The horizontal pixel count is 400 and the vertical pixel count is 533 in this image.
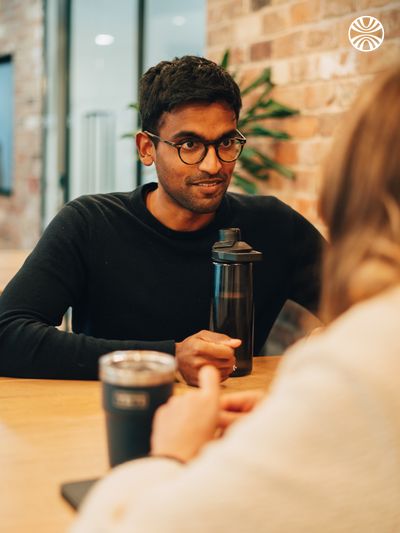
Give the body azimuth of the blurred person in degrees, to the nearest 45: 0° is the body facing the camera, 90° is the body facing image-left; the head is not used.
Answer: approximately 135°

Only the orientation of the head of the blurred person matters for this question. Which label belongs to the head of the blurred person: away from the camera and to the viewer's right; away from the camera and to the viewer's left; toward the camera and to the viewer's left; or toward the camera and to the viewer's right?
away from the camera and to the viewer's left

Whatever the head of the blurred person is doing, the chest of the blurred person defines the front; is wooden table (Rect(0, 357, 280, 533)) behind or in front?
in front

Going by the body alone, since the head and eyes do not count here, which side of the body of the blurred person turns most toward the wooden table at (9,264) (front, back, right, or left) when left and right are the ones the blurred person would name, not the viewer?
front

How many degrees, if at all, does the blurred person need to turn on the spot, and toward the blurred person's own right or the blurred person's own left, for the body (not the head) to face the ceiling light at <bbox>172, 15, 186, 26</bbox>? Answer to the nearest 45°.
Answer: approximately 45° to the blurred person's own right

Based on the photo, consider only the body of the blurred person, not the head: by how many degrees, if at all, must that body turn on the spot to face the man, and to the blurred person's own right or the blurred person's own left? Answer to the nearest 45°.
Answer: approximately 45° to the blurred person's own right
